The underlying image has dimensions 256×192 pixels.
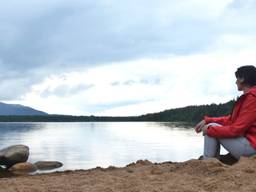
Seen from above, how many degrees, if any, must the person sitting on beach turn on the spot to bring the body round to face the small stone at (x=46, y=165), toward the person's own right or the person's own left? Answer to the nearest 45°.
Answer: approximately 45° to the person's own right

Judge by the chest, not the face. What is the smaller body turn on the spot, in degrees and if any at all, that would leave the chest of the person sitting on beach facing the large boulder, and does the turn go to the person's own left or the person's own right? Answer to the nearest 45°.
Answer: approximately 45° to the person's own right

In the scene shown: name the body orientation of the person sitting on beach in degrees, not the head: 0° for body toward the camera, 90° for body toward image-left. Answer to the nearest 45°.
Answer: approximately 90°

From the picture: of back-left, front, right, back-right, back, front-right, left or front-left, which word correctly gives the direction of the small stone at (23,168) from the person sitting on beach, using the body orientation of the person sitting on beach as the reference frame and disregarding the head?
front-right

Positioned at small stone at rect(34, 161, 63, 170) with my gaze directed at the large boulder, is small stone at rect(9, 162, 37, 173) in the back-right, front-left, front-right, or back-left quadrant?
front-left
